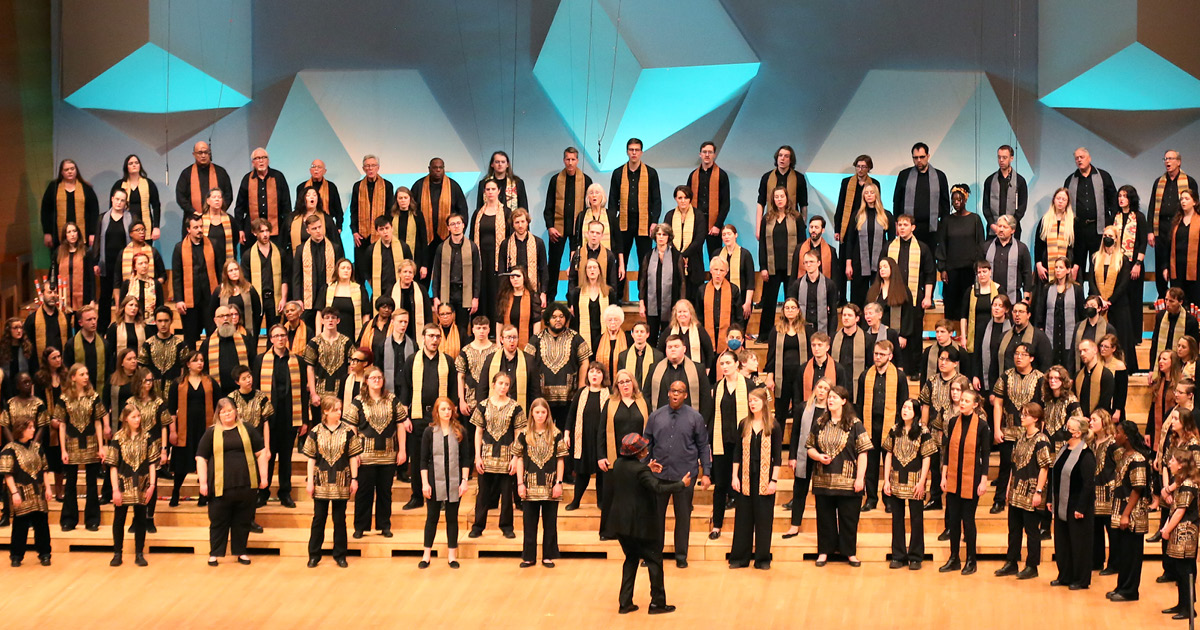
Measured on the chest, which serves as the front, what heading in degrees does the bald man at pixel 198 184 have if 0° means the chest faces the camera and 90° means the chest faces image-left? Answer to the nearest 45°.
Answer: approximately 0°

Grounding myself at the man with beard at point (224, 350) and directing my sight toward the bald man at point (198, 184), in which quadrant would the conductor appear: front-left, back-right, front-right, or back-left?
back-right

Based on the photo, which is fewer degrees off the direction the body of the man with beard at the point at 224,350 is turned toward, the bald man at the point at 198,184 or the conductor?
the conductor

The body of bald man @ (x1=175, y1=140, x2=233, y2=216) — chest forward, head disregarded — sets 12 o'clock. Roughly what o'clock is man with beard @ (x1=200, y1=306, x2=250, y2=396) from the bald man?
The man with beard is roughly at 12 o'clock from the bald man.

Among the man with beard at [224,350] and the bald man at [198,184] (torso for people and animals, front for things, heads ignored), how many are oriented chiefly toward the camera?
2

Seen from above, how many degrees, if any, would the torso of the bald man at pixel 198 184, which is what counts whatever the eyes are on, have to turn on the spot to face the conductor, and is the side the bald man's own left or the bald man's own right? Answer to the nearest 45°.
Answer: approximately 45° to the bald man's own left

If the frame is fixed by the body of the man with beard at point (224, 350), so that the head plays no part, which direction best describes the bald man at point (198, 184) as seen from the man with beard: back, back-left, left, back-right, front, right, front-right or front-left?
back

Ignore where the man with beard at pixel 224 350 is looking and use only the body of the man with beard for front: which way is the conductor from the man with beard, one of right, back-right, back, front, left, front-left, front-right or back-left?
front-left
